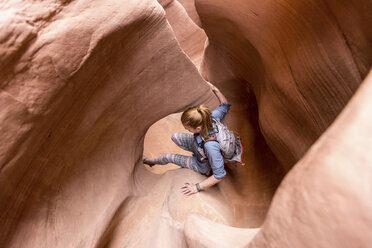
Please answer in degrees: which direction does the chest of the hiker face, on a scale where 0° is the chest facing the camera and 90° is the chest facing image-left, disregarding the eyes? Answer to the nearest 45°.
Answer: approximately 90°
